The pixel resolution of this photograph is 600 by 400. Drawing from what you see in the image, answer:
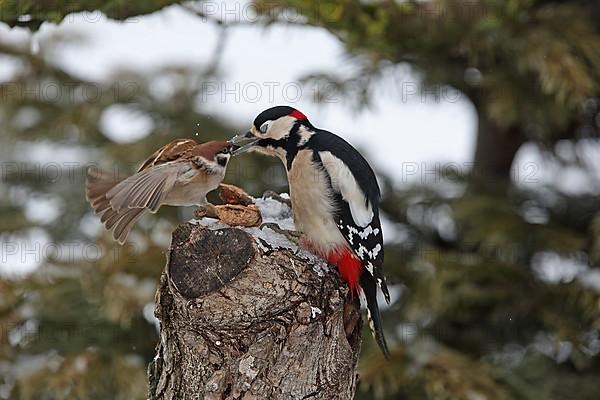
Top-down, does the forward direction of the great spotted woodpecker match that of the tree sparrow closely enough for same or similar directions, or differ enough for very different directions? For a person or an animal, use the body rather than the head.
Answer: very different directions

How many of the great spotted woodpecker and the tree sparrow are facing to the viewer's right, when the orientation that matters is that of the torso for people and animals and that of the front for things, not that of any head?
1

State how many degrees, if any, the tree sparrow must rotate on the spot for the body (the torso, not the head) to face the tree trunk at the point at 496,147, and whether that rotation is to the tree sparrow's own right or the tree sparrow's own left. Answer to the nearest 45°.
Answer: approximately 45° to the tree sparrow's own left

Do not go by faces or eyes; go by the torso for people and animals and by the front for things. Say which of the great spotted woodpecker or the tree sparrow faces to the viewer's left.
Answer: the great spotted woodpecker

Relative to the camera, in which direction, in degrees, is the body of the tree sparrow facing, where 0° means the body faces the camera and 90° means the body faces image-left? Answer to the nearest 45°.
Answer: approximately 270°

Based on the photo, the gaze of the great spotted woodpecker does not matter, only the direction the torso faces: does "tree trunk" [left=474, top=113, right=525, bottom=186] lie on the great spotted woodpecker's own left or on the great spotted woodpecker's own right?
on the great spotted woodpecker's own right

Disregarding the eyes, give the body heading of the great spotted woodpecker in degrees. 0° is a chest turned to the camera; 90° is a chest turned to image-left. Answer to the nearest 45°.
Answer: approximately 90°
